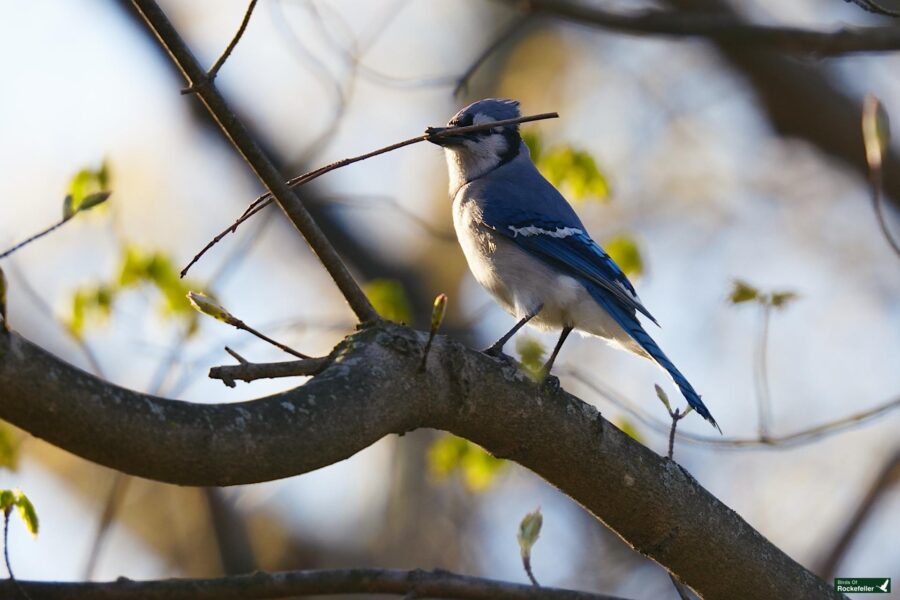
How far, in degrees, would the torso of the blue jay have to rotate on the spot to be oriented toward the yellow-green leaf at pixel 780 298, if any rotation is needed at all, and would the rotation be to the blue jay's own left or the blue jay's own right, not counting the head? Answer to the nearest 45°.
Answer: approximately 180°

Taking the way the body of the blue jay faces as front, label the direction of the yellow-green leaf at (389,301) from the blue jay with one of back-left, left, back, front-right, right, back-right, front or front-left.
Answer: front-right

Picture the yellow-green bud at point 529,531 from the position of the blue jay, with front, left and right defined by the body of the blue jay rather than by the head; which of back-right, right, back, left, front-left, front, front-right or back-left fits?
left

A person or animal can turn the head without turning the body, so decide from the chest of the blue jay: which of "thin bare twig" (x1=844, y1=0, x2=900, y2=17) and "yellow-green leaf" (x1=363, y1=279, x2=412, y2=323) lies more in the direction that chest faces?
the yellow-green leaf

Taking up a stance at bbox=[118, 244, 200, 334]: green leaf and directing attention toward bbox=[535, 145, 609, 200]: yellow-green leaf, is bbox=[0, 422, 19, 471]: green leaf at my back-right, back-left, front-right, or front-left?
back-right

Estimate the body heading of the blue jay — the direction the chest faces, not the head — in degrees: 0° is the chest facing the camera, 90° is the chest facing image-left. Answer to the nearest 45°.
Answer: approximately 90°
